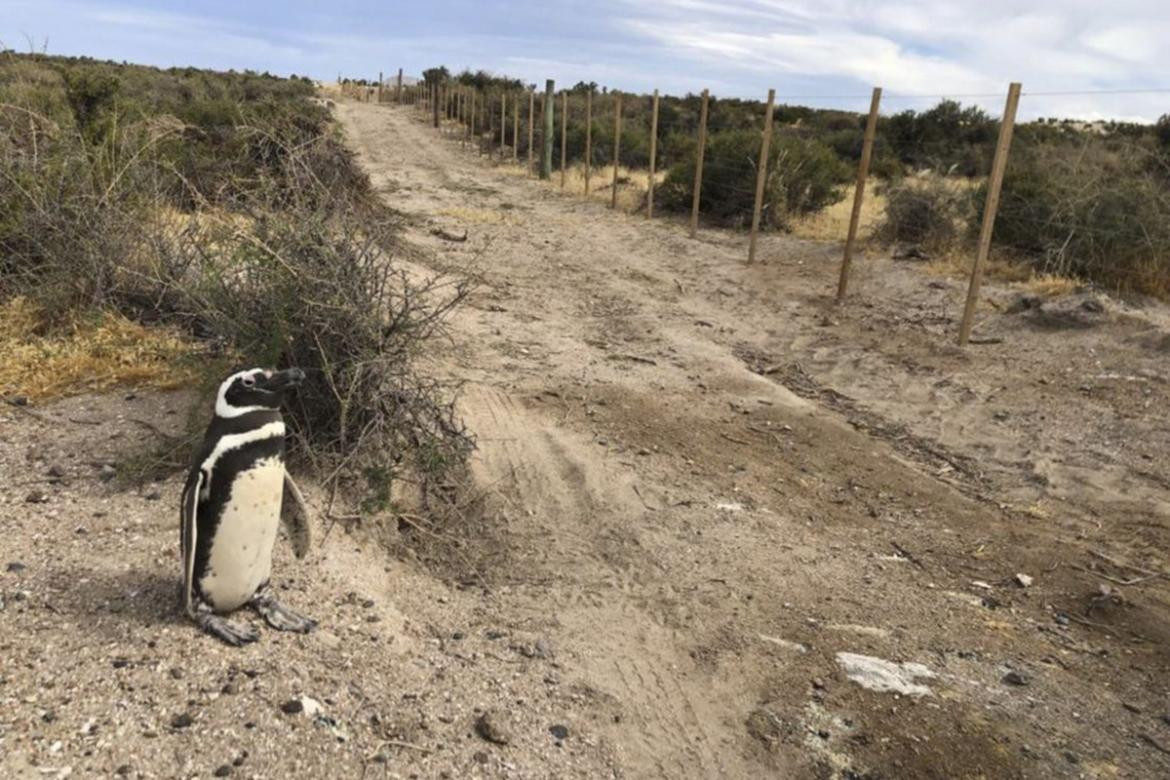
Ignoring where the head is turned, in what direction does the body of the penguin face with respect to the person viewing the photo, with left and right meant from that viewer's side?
facing the viewer and to the right of the viewer

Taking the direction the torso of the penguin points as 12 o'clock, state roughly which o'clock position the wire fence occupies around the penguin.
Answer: The wire fence is roughly at 9 o'clock from the penguin.

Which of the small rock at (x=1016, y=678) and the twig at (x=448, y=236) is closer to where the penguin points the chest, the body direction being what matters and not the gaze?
the small rock

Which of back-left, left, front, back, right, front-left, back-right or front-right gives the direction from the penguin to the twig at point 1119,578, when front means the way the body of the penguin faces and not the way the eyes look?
front-left

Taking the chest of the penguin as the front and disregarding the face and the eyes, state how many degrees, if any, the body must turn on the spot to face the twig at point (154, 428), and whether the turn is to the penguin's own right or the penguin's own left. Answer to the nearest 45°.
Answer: approximately 135° to the penguin's own left

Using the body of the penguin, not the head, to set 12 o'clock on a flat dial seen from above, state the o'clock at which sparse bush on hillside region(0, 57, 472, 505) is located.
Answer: The sparse bush on hillside is roughly at 8 o'clock from the penguin.

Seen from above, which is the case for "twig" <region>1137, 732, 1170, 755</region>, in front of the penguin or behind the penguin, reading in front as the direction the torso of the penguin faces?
in front

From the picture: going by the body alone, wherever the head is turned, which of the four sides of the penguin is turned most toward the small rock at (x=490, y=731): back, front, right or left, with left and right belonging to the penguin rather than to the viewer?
front

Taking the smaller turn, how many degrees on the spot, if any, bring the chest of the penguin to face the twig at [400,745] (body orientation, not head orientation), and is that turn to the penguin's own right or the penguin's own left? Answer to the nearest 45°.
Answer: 0° — it already faces it

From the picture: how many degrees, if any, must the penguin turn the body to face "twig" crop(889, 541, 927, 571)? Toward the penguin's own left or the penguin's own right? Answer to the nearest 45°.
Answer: approximately 45° to the penguin's own left
